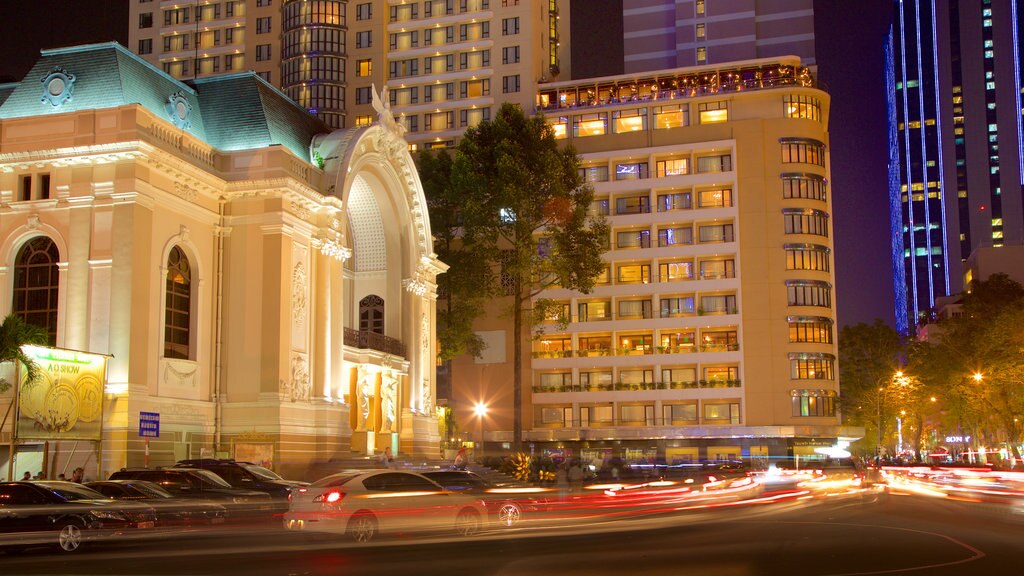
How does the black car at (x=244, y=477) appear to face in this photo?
to the viewer's right

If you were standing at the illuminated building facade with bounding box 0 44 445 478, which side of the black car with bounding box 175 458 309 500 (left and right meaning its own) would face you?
left

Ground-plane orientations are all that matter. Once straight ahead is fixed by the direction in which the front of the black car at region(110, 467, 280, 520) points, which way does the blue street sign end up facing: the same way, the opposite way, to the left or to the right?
to the right

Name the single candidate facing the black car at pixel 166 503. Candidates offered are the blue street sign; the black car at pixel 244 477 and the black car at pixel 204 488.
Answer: the blue street sign
